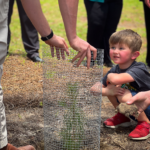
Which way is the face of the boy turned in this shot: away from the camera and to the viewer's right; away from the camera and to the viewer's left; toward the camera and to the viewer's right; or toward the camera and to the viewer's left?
toward the camera and to the viewer's left

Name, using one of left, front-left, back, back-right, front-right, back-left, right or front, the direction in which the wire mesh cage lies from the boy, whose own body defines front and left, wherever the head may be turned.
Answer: front

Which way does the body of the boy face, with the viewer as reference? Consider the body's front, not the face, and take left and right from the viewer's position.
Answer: facing the viewer and to the left of the viewer
